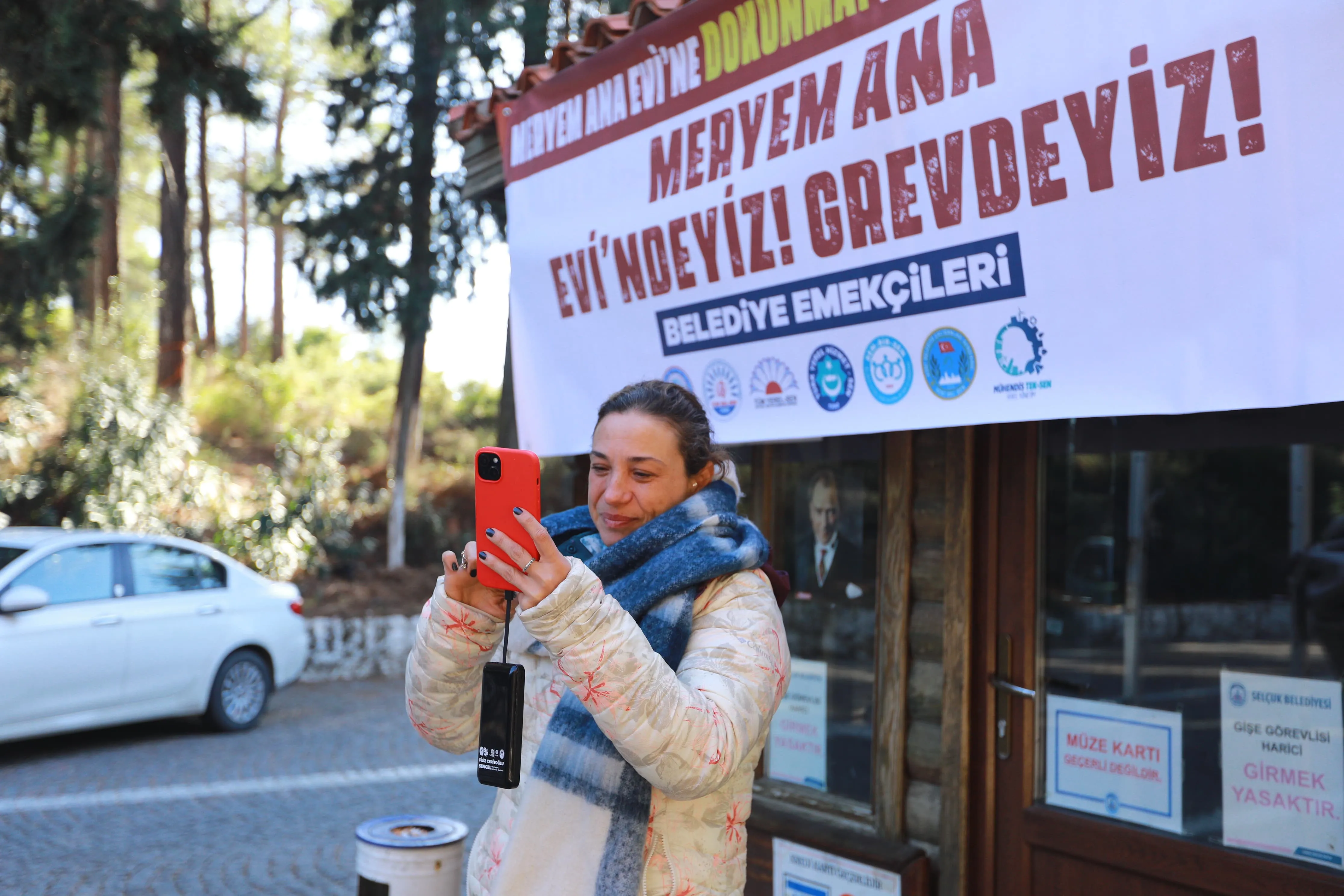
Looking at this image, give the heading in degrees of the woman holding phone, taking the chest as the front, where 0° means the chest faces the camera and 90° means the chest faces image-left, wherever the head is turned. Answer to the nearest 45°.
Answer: approximately 45°

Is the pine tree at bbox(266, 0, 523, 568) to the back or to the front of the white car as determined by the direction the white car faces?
to the back

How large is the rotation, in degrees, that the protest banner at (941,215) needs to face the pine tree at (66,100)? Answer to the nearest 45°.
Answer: approximately 90° to its right

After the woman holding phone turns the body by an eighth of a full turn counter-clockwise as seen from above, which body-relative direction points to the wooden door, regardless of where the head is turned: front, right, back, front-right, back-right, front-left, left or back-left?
back-left

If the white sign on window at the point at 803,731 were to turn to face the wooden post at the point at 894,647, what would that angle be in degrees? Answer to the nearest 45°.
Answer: approximately 90° to its left

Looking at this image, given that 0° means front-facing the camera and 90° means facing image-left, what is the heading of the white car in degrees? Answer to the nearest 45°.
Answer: approximately 45°

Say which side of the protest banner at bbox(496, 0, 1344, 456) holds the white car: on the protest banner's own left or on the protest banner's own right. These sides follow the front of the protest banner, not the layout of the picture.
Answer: on the protest banner's own right
